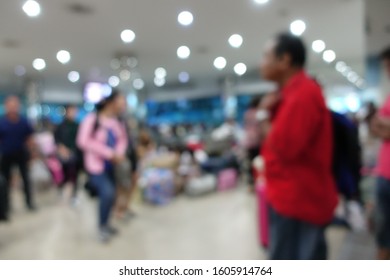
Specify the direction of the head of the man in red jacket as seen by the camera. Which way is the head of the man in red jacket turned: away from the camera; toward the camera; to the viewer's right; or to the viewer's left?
to the viewer's left

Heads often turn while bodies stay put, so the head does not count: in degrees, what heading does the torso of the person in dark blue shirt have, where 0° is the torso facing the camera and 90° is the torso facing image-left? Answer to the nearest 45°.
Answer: approximately 0°

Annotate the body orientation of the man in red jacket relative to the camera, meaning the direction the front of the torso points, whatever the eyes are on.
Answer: to the viewer's left
